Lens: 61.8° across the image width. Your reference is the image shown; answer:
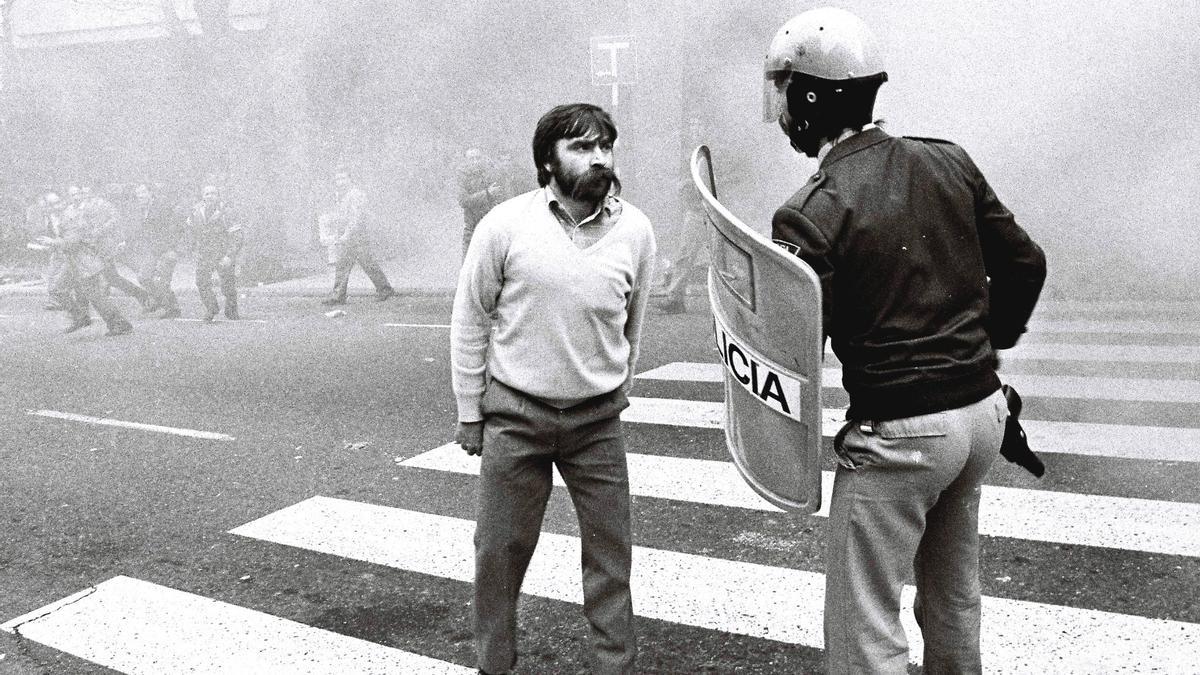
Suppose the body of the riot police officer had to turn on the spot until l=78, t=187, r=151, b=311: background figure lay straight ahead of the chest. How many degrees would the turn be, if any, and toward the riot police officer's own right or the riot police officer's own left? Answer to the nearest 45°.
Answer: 0° — they already face them

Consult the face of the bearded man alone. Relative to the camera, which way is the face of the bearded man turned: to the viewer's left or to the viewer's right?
to the viewer's right

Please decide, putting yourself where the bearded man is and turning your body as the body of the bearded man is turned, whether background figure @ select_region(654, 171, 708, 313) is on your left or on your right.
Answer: on your left

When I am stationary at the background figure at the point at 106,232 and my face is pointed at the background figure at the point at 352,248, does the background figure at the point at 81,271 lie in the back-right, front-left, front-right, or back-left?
back-right

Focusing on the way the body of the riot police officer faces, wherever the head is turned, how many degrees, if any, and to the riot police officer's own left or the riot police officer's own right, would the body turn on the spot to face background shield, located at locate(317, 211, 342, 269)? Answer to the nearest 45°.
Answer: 0° — they already face them

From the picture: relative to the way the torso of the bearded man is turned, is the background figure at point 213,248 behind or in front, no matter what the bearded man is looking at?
behind

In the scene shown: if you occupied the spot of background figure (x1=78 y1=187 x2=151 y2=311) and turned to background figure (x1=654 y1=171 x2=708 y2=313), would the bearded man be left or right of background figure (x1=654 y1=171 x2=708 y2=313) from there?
right

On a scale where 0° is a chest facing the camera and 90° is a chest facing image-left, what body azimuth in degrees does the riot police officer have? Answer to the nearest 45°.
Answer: approximately 135°

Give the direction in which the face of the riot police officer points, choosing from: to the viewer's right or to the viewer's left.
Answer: to the viewer's left

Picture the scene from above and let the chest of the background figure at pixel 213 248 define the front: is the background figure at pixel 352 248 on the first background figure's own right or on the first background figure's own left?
on the first background figure's own left

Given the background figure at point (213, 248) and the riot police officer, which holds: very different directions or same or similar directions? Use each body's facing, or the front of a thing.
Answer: very different directions

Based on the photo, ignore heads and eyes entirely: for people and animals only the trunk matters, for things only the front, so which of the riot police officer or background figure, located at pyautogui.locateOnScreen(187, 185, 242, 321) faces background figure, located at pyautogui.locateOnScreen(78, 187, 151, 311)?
the riot police officer
